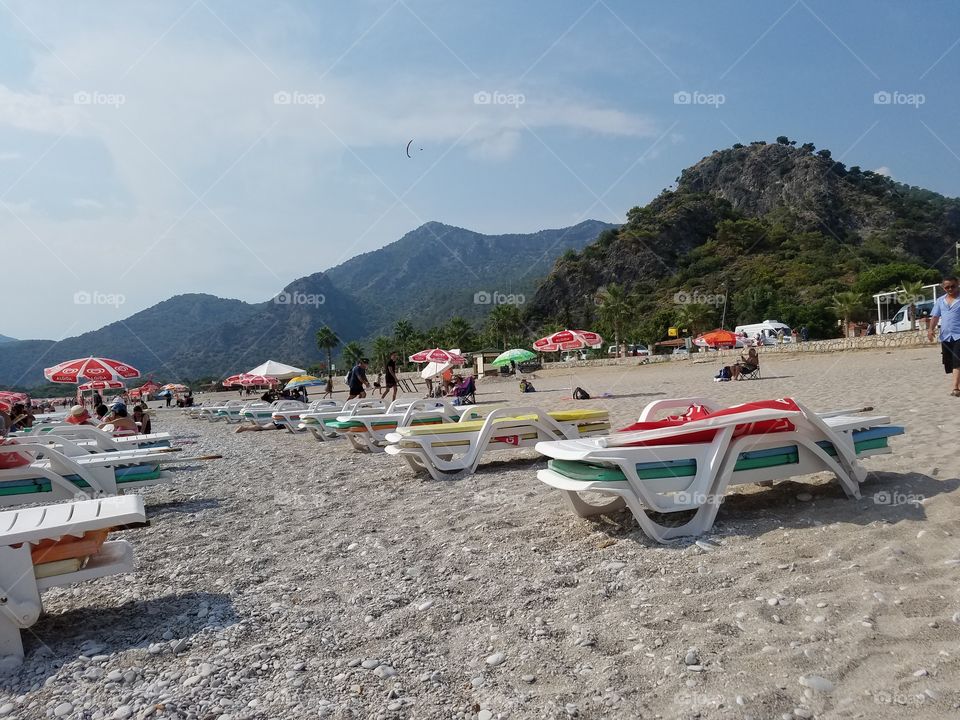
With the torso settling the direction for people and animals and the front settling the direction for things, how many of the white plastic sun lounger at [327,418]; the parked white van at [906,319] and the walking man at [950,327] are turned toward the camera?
1

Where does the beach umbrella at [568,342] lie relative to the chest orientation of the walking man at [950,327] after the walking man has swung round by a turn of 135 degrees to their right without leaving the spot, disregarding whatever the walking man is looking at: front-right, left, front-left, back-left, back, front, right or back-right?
front

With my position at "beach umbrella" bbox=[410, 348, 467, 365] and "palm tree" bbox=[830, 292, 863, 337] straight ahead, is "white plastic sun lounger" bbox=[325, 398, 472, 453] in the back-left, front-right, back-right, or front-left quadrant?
back-right

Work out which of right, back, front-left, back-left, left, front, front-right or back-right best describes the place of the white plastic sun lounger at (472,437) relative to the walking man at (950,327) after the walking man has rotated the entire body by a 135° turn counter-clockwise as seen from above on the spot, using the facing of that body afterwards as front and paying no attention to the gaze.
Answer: back

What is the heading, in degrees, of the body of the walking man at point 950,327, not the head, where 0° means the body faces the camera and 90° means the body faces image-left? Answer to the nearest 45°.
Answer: approximately 0°

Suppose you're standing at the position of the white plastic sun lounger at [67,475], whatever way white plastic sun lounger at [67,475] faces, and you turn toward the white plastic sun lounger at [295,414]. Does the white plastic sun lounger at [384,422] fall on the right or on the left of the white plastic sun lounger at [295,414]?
right
